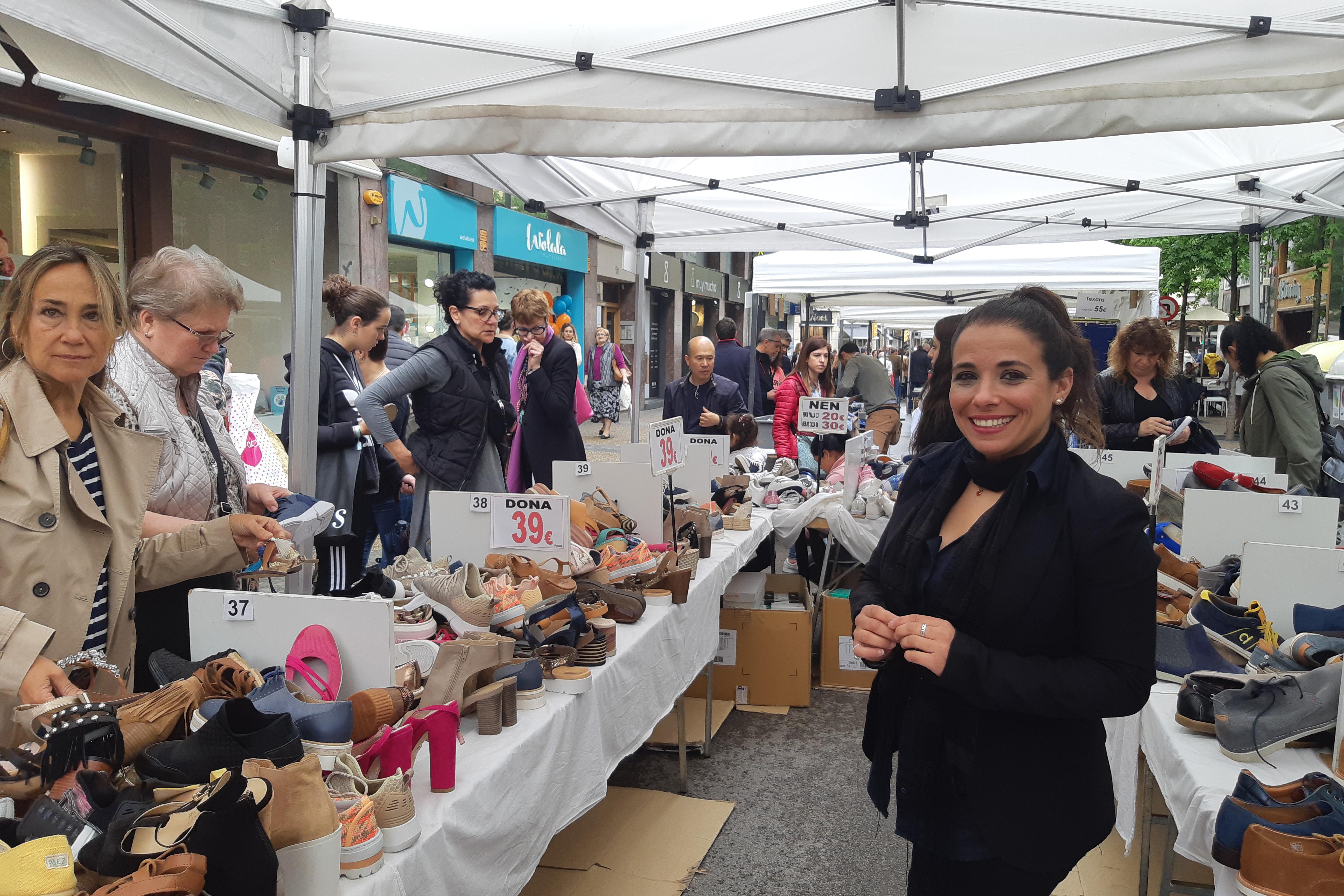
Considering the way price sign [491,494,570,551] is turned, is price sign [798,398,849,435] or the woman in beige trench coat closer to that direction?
the woman in beige trench coat

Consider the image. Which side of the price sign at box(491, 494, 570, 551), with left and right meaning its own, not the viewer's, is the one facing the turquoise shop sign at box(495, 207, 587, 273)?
back

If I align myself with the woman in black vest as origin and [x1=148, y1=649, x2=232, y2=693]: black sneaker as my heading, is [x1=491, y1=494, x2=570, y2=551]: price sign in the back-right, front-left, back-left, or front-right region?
front-left

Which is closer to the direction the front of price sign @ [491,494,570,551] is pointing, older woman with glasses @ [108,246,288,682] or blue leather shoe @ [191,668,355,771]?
the blue leather shoe

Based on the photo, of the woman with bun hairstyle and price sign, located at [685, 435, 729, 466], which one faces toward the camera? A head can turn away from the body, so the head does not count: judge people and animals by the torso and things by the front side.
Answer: the price sign

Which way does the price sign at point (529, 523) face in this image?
toward the camera

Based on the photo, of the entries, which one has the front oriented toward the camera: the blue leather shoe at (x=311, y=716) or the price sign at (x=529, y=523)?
the price sign

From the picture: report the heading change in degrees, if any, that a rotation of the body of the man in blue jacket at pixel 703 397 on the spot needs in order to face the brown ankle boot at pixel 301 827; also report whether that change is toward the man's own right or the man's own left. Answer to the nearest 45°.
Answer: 0° — they already face it

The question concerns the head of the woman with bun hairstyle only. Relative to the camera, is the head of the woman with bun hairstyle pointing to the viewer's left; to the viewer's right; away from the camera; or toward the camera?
to the viewer's right

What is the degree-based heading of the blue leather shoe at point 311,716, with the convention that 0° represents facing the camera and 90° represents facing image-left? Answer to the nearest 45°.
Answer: approximately 135°

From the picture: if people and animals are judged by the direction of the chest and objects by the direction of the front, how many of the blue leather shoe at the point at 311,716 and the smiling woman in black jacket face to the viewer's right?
0

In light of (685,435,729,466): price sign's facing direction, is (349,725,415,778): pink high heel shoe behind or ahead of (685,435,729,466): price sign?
ahead
